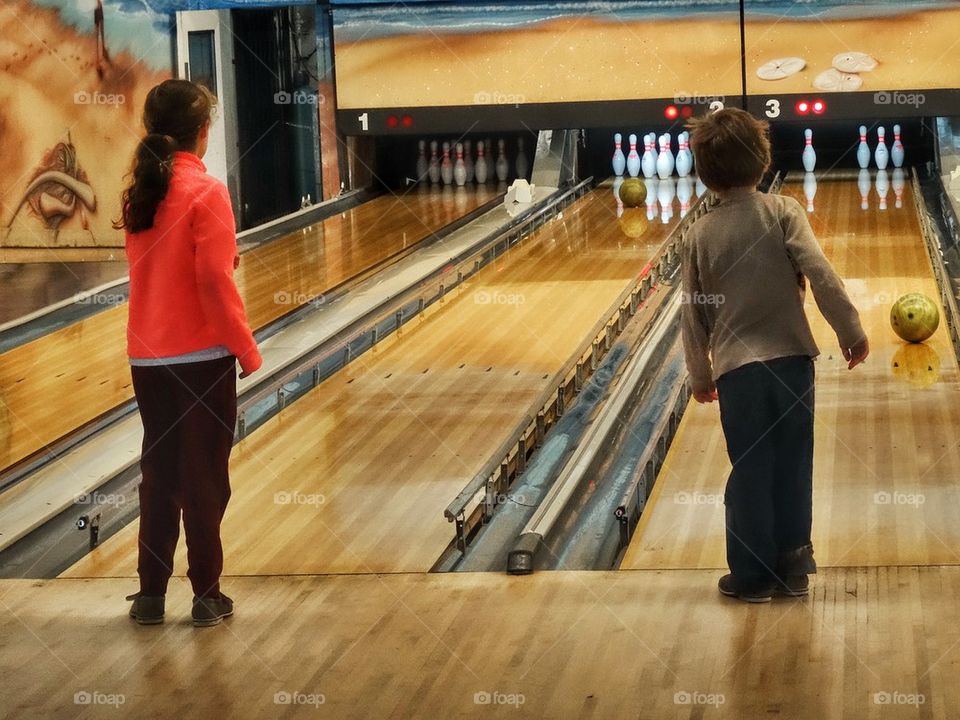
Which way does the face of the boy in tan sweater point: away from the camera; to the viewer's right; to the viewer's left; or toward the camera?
away from the camera

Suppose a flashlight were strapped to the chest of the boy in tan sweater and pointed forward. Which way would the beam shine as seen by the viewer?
away from the camera

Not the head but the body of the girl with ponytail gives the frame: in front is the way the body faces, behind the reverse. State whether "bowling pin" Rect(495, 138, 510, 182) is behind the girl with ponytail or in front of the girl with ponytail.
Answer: in front

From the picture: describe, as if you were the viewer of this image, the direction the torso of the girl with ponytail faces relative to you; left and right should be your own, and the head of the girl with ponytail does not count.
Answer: facing away from the viewer and to the right of the viewer

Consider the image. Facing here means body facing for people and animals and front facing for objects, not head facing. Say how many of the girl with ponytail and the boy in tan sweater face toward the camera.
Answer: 0

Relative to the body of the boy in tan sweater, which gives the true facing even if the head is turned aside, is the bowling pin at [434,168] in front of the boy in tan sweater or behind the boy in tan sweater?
in front

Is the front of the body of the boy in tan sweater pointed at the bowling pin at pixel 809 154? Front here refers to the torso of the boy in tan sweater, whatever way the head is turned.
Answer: yes

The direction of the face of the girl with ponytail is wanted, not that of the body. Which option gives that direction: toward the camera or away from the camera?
away from the camera

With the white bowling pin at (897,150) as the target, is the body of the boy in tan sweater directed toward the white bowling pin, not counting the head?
yes

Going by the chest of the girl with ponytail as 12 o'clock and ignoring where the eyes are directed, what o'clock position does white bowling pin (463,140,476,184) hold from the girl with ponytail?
The white bowling pin is roughly at 11 o'clock from the girl with ponytail.

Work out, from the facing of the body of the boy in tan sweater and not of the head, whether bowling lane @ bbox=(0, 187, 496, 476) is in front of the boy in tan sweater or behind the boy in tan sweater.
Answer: in front
